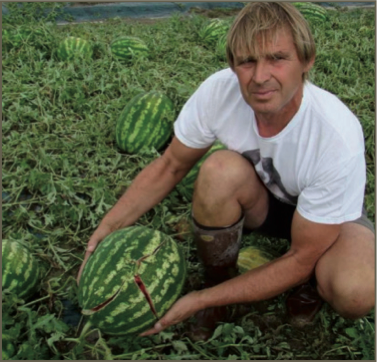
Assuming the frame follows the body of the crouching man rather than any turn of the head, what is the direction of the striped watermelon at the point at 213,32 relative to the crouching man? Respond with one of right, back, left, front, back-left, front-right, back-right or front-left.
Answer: back-right

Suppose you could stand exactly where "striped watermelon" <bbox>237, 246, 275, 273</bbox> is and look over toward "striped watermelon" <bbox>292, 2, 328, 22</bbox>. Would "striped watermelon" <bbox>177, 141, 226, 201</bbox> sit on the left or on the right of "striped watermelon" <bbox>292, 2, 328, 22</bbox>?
left

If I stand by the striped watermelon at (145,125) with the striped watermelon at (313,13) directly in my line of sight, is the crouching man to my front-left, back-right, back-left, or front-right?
back-right

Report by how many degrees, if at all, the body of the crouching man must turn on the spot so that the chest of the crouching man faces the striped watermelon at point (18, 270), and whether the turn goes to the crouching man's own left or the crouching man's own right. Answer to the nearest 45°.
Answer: approximately 45° to the crouching man's own right

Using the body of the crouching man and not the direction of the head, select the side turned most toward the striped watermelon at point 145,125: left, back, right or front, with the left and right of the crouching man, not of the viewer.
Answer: right

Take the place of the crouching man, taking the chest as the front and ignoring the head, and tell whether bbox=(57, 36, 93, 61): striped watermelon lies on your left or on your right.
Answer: on your right

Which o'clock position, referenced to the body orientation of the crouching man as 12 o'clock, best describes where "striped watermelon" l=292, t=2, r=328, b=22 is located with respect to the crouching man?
The striped watermelon is roughly at 5 o'clock from the crouching man.

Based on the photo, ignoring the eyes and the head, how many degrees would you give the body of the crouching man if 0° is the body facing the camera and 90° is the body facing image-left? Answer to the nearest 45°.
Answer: approximately 45°
